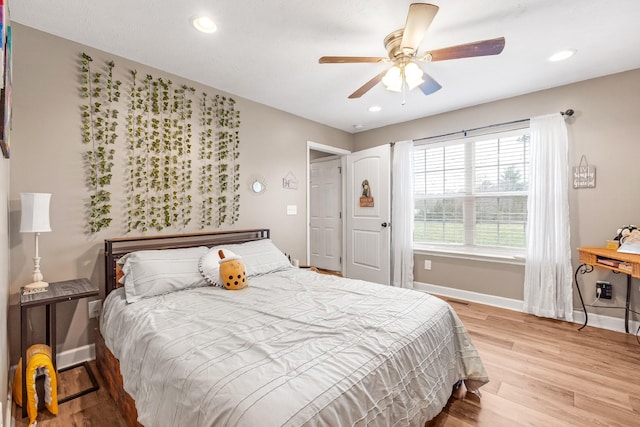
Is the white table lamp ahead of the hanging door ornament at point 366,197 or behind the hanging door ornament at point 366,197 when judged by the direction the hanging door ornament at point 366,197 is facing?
ahead

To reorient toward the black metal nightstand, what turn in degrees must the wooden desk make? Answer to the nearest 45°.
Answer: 0° — it already faces it

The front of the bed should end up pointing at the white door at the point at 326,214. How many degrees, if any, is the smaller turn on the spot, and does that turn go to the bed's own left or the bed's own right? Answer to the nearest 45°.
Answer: approximately 135° to the bed's own left

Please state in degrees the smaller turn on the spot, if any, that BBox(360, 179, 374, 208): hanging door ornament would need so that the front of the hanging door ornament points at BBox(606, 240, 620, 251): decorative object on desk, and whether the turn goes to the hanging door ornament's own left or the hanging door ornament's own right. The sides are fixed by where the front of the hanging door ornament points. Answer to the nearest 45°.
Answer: approximately 45° to the hanging door ornament's own left

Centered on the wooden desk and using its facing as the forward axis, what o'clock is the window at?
The window is roughly at 2 o'clock from the wooden desk.

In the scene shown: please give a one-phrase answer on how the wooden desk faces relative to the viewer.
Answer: facing the viewer and to the left of the viewer

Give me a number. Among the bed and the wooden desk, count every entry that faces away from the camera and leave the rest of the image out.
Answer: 0

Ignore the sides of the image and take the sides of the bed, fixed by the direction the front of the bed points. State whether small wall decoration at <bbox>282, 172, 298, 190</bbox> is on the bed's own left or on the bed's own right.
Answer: on the bed's own left

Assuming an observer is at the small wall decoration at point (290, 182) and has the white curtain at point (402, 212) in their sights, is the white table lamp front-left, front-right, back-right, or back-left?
back-right

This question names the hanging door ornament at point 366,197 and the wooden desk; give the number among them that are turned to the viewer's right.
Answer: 0

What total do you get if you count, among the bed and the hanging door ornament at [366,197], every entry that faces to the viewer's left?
0

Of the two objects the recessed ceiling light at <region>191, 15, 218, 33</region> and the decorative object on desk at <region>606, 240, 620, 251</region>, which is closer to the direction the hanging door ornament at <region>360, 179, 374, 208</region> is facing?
the recessed ceiling light

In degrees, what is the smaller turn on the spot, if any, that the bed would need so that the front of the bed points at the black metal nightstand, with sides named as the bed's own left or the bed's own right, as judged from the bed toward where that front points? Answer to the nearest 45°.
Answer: approximately 135° to the bed's own right

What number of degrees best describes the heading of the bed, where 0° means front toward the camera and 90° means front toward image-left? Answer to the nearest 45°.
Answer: approximately 315°

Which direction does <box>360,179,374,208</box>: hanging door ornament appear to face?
toward the camera

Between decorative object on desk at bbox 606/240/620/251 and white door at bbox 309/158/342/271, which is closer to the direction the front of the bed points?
the decorative object on desk
